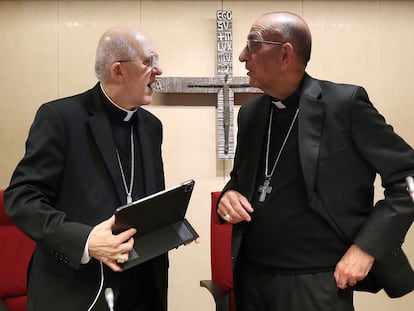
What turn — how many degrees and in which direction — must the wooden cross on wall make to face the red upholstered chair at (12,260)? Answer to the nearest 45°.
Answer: approximately 45° to its right

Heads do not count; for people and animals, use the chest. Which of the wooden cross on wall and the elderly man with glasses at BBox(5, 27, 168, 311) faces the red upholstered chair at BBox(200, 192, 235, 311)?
the wooden cross on wall

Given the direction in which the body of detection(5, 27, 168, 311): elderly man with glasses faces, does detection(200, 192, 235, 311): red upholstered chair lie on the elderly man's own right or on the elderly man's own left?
on the elderly man's own left

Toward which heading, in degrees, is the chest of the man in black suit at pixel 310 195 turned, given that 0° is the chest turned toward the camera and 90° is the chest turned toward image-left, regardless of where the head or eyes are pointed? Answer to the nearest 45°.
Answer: approximately 45°

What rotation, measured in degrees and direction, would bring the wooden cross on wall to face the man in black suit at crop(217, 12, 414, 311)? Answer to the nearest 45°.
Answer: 0° — it already faces them

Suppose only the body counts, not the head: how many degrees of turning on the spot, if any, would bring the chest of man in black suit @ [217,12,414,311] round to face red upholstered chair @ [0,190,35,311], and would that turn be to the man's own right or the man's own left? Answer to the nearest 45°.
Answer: approximately 90° to the man's own right

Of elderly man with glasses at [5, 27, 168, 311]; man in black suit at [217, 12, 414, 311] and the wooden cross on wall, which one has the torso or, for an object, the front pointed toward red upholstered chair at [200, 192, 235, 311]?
the wooden cross on wall
